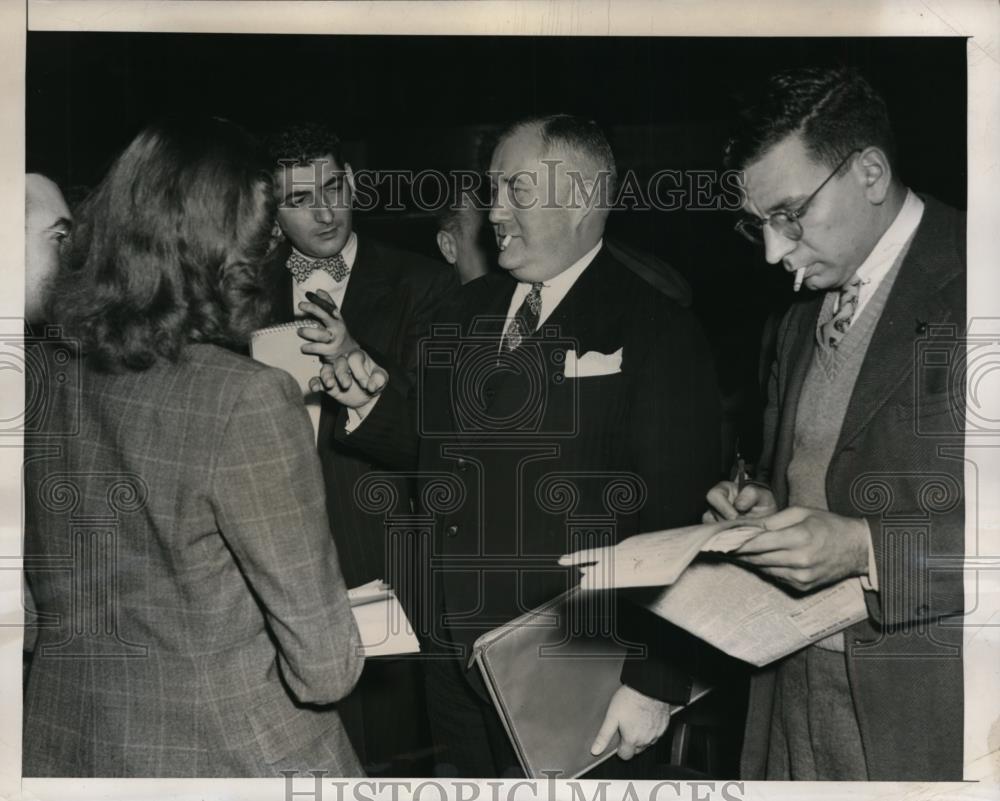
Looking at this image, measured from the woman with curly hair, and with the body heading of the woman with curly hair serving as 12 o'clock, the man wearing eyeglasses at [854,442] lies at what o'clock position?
The man wearing eyeglasses is roughly at 2 o'clock from the woman with curly hair.

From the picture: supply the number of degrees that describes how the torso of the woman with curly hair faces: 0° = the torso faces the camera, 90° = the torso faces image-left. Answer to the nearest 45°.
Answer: approximately 225°

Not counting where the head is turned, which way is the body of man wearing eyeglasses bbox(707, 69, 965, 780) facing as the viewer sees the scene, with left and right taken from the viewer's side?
facing the viewer and to the left of the viewer

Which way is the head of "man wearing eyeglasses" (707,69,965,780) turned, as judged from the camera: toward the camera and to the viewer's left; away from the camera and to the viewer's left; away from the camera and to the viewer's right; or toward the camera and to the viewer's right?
toward the camera and to the viewer's left

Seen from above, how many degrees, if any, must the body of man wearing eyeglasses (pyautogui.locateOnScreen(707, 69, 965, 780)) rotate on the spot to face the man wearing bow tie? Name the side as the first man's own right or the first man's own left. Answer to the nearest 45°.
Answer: approximately 45° to the first man's own right

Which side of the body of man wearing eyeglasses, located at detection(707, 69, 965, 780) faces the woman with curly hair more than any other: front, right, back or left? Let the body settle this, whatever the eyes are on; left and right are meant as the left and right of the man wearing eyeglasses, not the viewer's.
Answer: front
